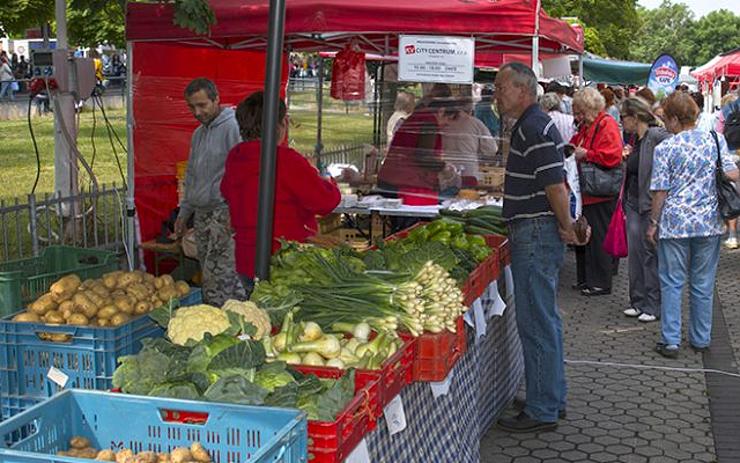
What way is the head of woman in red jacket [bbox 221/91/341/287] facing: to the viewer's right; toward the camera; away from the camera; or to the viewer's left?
away from the camera

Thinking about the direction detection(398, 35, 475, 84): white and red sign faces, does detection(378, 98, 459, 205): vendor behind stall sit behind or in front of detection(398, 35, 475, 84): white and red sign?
behind

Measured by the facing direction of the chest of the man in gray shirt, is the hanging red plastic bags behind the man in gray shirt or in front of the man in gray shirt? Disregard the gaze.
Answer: behind

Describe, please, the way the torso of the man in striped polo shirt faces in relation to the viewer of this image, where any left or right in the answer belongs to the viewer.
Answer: facing to the left of the viewer

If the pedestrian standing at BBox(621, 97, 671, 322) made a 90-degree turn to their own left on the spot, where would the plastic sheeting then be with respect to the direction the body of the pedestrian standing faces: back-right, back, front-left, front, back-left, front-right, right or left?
back-right

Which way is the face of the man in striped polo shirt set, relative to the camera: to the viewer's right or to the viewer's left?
to the viewer's left

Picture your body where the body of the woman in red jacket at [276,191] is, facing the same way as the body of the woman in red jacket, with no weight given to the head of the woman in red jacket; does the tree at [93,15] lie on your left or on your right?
on your left

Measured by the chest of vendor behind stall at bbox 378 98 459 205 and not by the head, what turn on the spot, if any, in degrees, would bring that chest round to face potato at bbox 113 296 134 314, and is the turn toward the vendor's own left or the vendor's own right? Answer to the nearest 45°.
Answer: approximately 90° to the vendor's own right

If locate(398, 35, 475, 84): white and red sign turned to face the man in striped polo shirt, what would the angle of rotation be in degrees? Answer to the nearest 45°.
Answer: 0° — it already faces them
